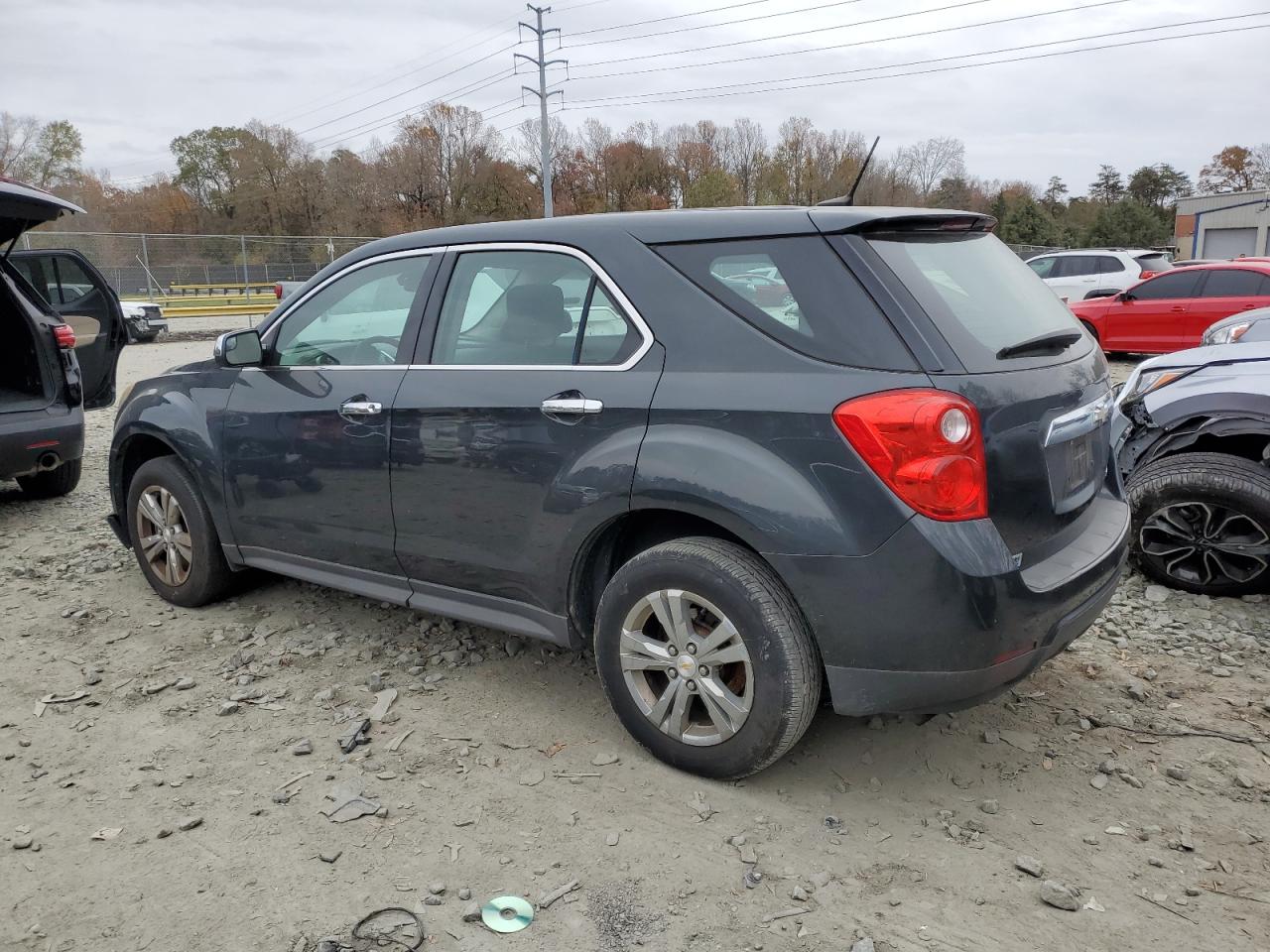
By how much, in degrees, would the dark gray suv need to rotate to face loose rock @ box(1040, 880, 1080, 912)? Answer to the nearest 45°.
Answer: approximately 180°

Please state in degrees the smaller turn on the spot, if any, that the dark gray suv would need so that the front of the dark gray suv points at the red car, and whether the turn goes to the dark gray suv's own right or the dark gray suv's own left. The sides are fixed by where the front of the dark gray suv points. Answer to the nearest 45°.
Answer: approximately 90° to the dark gray suv's own right

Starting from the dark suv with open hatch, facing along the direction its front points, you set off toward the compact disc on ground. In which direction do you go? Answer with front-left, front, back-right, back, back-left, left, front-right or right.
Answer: back

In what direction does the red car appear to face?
to the viewer's left

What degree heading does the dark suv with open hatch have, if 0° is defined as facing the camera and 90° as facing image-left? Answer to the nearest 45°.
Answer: approximately 180°

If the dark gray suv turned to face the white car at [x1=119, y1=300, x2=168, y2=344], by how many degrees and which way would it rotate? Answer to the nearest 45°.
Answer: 0° — it already faces it

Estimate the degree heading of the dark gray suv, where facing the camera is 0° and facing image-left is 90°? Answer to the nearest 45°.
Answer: approximately 135°

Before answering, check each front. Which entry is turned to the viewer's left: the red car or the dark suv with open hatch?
the red car

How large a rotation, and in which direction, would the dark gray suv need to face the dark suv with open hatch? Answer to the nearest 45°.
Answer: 0° — it already faces it

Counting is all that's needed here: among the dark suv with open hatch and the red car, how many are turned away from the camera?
1
